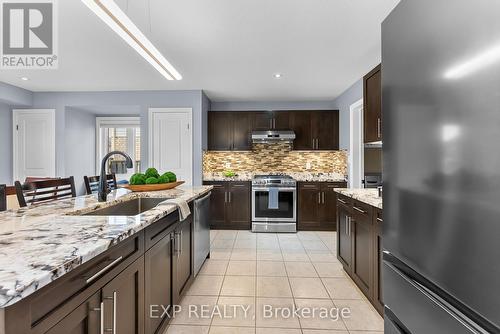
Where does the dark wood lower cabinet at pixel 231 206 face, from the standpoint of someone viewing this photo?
facing the viewer

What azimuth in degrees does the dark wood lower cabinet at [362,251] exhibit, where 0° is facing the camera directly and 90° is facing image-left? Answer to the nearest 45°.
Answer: approximately 90°

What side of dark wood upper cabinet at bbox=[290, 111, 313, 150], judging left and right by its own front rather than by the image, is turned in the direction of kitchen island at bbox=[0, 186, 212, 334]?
front

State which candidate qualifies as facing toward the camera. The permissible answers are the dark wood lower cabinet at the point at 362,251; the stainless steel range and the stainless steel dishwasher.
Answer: the stainless steel range

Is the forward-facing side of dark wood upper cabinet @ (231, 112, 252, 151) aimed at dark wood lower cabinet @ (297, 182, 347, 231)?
no

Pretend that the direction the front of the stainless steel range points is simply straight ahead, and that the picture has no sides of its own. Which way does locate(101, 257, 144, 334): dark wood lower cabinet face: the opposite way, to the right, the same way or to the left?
to the left

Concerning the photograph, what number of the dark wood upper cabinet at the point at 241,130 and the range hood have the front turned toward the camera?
2

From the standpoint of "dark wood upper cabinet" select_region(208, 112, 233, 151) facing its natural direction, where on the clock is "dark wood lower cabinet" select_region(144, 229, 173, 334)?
The dark wood lower cabinet is roughly at 12 o'clock from the dark wood upper cabinet.

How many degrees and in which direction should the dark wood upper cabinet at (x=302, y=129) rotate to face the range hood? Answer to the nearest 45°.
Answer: approximately 45° to its right

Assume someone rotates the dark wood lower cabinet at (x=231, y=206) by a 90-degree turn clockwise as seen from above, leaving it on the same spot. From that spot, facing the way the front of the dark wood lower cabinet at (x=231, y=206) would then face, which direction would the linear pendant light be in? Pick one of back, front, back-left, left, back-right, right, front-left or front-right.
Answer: left

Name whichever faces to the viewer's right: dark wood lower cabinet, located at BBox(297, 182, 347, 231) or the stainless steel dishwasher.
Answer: the stainless steel dishwasher

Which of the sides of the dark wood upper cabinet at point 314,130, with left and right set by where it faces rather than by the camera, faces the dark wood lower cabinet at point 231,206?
right

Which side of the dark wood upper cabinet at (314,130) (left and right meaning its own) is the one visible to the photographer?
front

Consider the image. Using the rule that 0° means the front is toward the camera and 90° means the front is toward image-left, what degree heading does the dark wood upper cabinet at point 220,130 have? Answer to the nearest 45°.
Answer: approximately 0°
